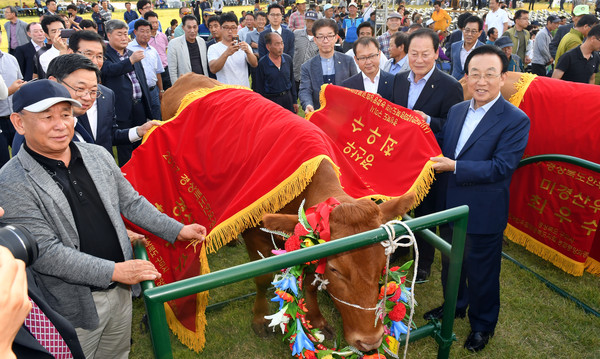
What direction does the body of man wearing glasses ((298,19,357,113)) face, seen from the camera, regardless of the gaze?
toward the camera

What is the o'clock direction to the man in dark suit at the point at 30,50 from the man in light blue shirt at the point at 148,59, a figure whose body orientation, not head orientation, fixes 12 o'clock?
The man in dark suit is roughly at 4 o'clock from the man in light blue shirt.

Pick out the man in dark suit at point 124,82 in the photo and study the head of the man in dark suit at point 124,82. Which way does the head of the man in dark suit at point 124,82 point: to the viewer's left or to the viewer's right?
to the viewer's right

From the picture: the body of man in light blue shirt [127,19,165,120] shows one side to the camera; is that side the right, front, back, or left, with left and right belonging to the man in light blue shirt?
front

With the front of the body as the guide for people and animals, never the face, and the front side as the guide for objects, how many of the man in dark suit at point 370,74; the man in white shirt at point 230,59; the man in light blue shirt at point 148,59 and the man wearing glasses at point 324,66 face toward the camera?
4

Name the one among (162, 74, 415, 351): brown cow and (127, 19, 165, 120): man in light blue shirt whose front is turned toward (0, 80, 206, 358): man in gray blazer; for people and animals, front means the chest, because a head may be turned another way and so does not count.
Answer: the man in light blue shirt

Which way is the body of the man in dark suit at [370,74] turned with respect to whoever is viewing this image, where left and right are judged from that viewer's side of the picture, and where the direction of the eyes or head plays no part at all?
facing the viewer

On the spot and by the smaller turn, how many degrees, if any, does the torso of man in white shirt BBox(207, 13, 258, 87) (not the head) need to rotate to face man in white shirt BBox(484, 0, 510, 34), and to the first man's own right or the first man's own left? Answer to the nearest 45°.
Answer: approximately 135° to the first man's own left

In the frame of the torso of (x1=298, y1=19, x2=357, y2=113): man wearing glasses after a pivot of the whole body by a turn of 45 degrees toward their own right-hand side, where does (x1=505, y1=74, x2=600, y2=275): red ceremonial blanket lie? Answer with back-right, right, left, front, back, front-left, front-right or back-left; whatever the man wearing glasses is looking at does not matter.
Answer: left

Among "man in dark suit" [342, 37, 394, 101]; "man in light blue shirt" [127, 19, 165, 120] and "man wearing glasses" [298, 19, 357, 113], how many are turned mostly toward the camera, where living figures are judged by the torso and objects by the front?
3

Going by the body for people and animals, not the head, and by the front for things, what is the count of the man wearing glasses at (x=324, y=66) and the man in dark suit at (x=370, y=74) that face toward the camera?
2

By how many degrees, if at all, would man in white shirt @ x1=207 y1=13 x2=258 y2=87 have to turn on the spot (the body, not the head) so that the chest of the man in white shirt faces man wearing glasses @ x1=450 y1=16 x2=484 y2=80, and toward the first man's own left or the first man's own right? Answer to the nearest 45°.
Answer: approximately 90° to the first man's own left

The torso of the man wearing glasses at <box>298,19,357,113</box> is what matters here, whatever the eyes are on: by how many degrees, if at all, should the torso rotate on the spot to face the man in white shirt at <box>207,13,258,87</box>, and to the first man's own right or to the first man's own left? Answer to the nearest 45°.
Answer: approximately 135° to the first man's own right

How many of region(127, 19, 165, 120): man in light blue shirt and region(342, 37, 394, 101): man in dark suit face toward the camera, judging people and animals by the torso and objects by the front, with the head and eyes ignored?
2

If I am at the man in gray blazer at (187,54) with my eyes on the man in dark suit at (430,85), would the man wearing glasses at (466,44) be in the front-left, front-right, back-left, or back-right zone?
front-left

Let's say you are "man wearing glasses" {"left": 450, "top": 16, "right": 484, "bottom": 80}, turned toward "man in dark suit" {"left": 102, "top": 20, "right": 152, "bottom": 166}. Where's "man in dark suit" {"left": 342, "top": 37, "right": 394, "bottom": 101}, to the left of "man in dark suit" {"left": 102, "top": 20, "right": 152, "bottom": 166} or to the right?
left

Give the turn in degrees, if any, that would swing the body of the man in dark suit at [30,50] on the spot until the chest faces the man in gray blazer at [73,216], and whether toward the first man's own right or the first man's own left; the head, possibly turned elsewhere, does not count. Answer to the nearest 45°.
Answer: approximately 45° to the first man's own right

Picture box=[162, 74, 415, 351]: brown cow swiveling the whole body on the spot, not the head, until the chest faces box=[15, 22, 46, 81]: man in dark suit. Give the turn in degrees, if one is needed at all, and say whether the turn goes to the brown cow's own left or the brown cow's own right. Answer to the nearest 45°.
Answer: approximately 180°

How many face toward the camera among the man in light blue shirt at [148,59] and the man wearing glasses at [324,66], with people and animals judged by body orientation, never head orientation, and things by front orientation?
2
